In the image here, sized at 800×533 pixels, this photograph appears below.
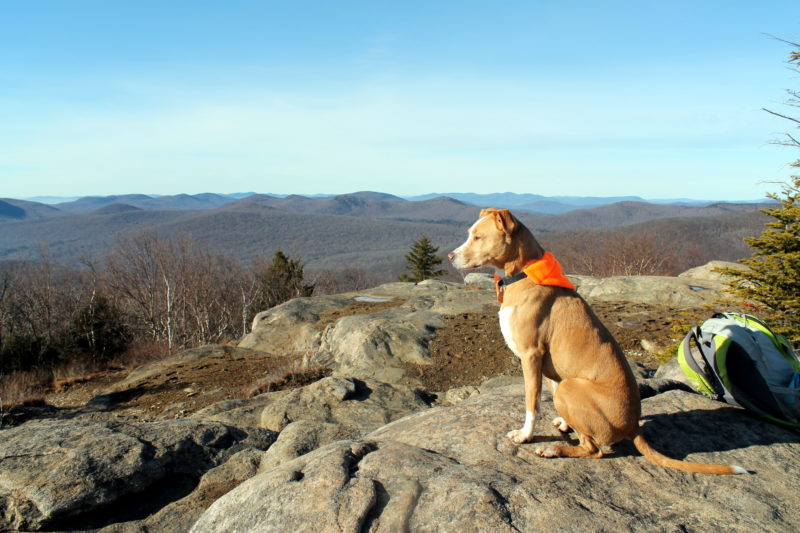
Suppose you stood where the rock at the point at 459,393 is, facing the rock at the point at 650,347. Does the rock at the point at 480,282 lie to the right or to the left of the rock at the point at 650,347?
left

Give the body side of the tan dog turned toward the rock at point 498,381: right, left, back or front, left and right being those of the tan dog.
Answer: right

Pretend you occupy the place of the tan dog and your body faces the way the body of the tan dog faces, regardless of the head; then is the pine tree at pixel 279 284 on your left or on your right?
on your right

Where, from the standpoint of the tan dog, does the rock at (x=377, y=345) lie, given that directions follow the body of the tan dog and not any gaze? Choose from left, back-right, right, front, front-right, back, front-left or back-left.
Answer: front-right

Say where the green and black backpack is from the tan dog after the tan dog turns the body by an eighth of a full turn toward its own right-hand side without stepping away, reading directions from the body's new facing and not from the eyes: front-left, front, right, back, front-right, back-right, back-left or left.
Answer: right

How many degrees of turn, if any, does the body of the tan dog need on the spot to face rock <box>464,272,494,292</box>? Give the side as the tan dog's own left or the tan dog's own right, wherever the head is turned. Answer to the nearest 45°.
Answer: approximately 90° to the tan dog's own right

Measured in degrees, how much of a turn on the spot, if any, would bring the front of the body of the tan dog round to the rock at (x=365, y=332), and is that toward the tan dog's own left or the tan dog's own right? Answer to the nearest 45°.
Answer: approximately 45° to the tan dog's own right

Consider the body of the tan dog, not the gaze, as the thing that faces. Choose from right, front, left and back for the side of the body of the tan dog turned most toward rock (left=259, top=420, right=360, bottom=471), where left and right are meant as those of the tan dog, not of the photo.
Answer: front

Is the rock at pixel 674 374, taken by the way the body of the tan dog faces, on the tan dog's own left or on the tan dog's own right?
on the tan dog's own right

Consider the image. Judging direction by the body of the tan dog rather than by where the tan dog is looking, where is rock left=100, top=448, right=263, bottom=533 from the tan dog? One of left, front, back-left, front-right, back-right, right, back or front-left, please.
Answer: front

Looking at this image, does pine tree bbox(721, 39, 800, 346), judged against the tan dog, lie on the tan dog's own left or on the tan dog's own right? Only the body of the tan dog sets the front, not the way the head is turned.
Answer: on the tan dog's own right

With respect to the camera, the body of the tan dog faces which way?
to the viewer's left
